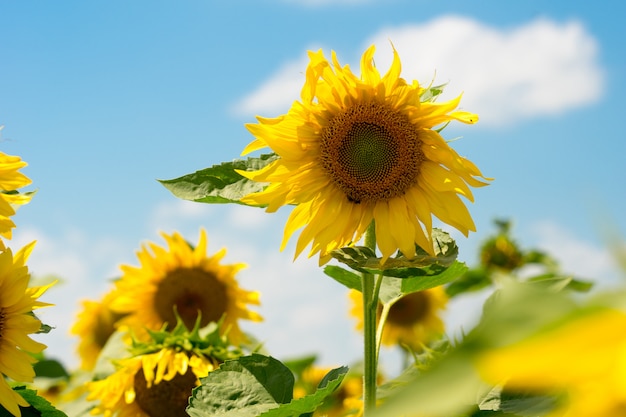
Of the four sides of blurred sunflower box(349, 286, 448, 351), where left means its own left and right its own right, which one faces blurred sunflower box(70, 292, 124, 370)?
right

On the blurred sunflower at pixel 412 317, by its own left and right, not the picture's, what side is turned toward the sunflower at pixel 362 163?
front

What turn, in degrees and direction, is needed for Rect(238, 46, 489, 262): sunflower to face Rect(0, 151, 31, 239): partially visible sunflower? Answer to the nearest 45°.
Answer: approximately 90° to its right

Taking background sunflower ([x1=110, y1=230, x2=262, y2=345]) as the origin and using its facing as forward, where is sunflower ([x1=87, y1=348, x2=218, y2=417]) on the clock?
The sunflower is roughly at 12 o'clock from the background sunflower.

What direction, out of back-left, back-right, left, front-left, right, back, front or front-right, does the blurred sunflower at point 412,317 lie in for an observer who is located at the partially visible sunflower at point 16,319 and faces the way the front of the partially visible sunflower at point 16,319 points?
back-left

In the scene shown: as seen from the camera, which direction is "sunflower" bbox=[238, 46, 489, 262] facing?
toward the camera

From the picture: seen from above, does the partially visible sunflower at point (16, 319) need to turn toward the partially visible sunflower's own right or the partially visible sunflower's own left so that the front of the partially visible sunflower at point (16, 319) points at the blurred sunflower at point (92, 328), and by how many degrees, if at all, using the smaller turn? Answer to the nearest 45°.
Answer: approximately 180°

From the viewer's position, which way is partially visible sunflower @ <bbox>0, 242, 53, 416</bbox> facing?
facing the viewer

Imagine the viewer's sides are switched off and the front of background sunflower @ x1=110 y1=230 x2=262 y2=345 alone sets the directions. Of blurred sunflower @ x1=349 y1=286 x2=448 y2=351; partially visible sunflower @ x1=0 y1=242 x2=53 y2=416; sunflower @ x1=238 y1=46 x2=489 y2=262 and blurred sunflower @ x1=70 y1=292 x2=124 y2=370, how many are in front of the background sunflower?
2

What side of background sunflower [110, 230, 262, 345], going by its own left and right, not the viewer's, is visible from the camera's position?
front

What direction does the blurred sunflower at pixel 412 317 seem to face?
toward the camera

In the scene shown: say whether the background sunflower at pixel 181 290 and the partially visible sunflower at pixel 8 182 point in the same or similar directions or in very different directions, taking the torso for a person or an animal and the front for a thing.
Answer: same or similar directions

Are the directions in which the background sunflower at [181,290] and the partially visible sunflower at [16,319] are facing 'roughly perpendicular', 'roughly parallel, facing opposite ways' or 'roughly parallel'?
roughly parallel
